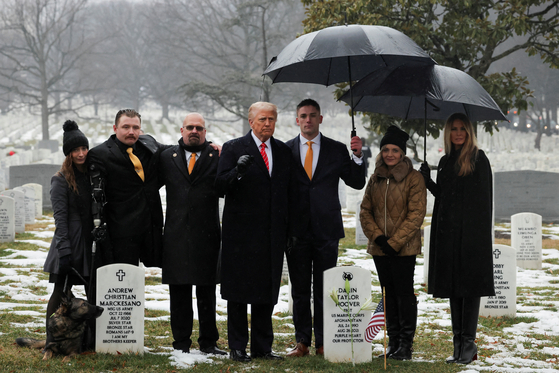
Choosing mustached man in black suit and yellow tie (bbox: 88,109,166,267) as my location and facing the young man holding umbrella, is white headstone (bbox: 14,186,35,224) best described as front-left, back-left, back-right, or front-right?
back-left

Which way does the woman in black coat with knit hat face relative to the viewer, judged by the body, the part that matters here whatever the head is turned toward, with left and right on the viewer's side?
facing the viewer and to the right of the viewer

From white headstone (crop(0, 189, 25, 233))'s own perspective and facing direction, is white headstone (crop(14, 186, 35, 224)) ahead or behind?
behind

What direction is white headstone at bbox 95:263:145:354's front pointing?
toward the camera

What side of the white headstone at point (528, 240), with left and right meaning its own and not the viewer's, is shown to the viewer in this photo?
front

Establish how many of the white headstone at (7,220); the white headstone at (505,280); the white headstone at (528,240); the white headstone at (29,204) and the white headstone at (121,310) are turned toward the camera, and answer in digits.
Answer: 5

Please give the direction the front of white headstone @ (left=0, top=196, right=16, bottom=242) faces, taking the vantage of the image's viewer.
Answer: facing the viewer

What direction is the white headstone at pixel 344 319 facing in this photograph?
toward the camera

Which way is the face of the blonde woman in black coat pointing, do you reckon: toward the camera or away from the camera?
toward the camera

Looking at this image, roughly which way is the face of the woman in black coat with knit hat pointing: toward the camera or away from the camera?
toward the camera

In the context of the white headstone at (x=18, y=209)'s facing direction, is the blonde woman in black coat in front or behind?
in front

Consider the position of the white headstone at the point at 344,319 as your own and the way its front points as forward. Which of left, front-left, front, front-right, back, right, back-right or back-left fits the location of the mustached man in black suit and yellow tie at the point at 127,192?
right

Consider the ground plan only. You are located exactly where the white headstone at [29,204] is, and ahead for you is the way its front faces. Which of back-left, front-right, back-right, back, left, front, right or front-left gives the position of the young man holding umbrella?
front

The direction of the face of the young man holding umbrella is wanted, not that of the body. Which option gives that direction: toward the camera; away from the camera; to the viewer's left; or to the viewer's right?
toward the camera

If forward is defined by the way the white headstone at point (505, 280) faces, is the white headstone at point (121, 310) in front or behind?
in front
